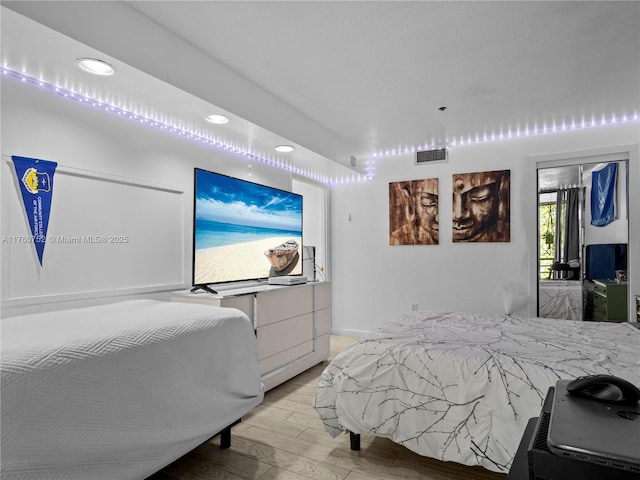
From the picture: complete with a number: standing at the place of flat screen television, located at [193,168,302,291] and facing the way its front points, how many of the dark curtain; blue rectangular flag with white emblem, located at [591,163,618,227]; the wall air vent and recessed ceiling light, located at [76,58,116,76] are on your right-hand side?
1

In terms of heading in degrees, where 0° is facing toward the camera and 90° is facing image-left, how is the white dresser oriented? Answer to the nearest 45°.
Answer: approximately 315°

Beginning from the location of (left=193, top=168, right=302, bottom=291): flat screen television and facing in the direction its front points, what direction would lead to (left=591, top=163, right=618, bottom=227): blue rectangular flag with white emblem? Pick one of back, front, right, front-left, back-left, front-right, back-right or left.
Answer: front-left

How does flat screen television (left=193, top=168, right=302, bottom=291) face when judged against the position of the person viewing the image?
facing the viewer and to the right of the viewer

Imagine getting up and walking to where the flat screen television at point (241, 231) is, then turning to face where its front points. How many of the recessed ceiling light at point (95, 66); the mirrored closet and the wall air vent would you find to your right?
1

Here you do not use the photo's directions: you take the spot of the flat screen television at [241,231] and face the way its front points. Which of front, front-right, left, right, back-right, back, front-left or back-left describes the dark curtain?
front-left

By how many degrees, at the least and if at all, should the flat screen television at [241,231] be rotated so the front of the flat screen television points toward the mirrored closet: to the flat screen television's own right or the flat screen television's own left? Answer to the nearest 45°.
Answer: approximately 45° to the flat screen television's own left

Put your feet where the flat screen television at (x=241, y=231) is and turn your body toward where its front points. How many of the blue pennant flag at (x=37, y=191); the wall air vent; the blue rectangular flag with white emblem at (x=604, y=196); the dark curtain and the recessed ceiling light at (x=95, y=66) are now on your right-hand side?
2
